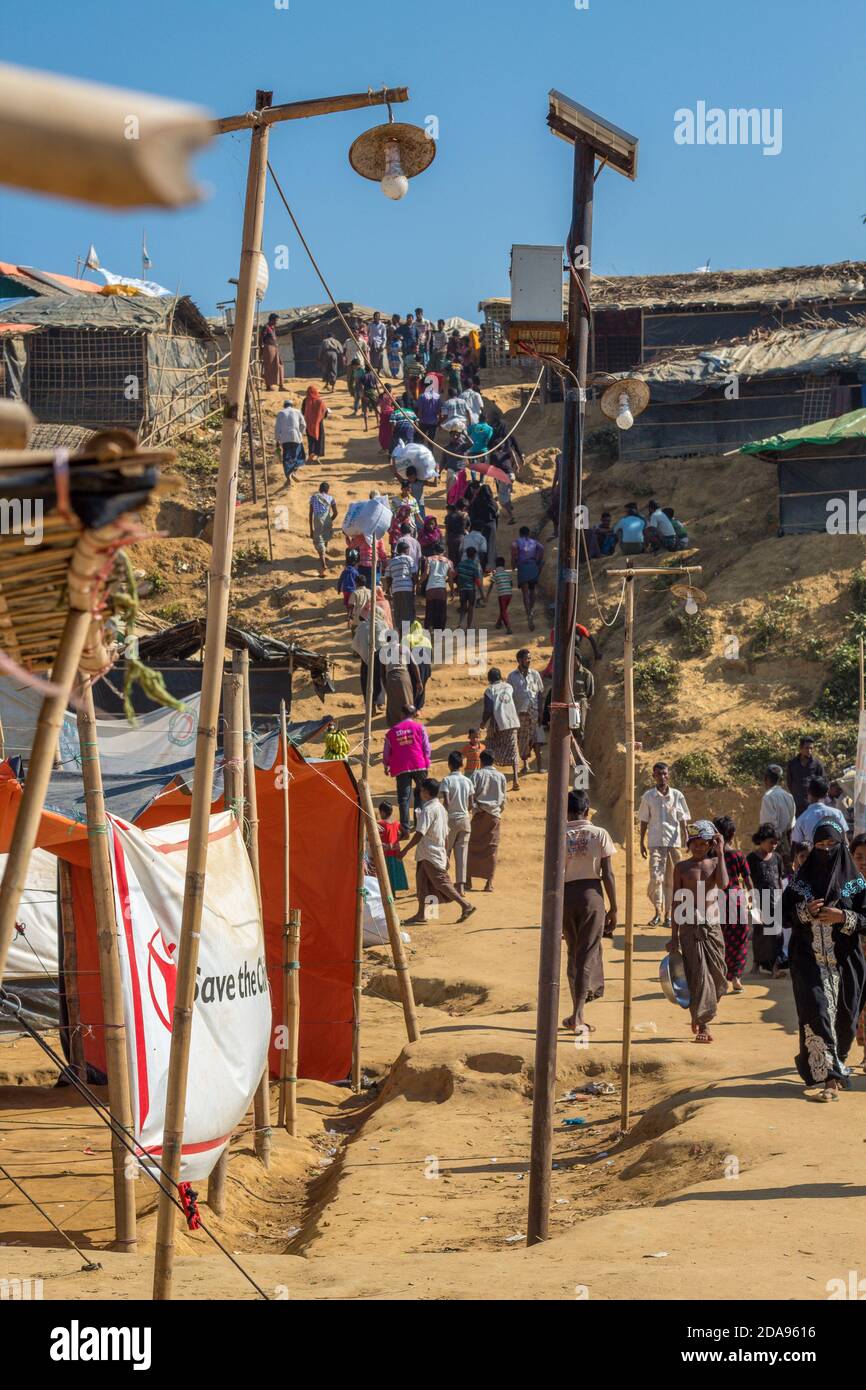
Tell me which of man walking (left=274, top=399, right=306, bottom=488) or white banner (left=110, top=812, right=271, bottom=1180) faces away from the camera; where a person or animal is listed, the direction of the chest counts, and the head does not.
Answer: the man walking

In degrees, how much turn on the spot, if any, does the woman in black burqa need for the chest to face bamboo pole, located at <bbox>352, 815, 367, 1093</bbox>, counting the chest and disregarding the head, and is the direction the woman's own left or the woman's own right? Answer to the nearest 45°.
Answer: approximately 135° to the woman's own right

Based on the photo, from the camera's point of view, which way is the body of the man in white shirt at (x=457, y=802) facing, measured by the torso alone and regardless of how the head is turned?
away from the camera

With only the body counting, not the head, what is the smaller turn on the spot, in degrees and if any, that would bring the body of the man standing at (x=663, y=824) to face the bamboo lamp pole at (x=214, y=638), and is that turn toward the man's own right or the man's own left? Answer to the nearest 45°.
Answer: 0° — they already face it

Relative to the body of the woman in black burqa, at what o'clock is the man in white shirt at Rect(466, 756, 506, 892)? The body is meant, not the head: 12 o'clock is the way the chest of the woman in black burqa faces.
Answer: The man in white shirt is roughly at 5 o'clock from the woman in black burqa.

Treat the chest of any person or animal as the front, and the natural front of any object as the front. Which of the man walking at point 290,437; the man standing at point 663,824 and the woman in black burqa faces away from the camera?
the man walking at point 290,437

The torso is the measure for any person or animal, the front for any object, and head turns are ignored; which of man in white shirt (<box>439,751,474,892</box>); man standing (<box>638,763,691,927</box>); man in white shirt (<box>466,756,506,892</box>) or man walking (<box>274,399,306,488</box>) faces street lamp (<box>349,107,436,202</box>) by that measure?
man standing (<box>638,763,691,927</box>)

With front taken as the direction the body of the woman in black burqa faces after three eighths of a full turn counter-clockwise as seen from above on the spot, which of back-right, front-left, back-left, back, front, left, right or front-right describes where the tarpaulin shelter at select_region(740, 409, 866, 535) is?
front-left

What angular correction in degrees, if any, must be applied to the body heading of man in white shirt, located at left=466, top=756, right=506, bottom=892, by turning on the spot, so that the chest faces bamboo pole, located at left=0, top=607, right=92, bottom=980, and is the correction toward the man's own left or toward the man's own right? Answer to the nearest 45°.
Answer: approximately 180°

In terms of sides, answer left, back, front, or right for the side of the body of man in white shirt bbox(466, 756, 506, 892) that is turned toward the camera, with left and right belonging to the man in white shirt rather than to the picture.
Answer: back

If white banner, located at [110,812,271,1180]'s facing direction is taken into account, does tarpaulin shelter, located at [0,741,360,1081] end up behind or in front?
behind
